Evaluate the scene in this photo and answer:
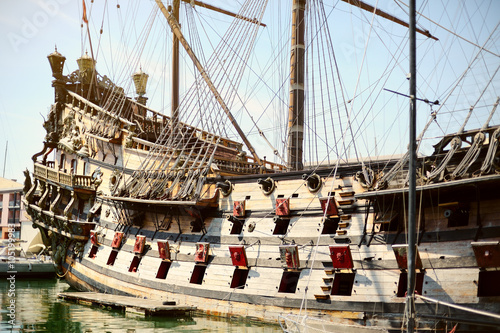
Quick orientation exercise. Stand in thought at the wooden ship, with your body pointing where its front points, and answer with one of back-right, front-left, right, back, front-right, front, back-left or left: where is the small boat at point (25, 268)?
back

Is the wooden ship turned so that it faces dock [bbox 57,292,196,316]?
no
